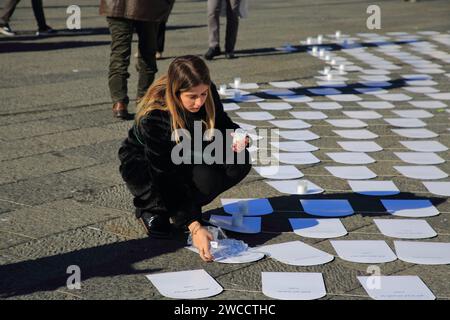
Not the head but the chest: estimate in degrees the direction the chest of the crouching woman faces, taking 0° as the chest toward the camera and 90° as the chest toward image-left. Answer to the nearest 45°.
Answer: approximately 315°

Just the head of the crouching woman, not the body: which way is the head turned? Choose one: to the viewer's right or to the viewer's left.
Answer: to the viewer's right

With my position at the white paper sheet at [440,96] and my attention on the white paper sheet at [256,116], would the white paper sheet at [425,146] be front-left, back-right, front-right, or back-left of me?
front-left

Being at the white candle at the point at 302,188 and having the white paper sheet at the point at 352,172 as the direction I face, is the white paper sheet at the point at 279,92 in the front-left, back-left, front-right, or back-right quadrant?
front-left

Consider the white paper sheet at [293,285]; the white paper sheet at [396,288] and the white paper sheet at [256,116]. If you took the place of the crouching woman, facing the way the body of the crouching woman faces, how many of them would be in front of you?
2

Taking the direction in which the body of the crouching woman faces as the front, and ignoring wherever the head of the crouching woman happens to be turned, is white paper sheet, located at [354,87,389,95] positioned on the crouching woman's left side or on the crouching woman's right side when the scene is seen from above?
on the crouching woman's left side
